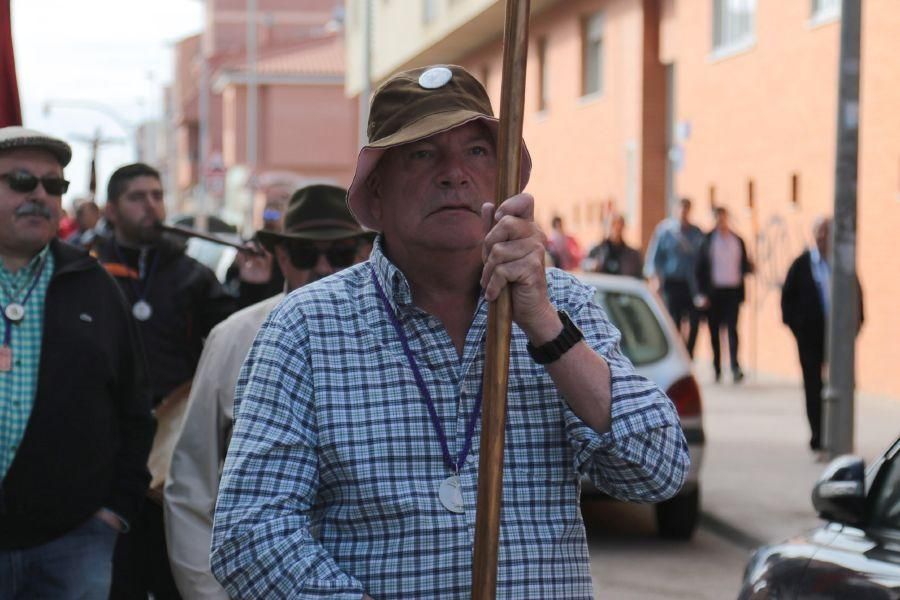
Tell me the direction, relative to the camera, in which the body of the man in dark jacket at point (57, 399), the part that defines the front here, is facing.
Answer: toward the camera

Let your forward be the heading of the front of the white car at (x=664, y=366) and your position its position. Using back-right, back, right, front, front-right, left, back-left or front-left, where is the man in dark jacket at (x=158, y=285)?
back-left

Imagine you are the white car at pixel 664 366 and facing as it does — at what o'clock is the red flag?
The red flag is roughly at 7 o'clock from the white car.

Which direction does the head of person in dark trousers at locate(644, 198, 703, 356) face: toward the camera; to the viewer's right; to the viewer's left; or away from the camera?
toward the camera

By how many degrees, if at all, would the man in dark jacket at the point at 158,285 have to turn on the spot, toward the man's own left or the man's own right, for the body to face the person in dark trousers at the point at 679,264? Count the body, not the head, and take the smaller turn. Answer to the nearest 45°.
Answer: approximately 180°

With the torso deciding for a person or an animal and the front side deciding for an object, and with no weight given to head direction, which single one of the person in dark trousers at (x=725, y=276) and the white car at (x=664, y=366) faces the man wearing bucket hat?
the person in dark trousers

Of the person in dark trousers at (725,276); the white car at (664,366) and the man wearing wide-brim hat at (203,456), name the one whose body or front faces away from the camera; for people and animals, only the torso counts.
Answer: the white car

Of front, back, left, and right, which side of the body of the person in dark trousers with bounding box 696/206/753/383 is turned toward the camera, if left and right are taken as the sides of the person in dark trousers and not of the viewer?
front

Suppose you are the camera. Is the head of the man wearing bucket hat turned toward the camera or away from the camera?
toward the camera

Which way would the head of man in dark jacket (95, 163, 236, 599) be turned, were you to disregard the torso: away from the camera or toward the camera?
toward the camera

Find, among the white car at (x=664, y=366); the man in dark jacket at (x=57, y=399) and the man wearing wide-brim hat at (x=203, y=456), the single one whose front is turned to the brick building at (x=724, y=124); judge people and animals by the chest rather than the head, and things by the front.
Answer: the white car

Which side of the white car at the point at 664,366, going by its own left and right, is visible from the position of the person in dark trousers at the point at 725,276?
front

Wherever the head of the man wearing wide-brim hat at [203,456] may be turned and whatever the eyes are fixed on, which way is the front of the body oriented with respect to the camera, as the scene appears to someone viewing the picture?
toward the camera

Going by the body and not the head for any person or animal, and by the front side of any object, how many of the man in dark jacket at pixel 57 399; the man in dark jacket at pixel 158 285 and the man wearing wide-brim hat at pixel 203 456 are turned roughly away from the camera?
0

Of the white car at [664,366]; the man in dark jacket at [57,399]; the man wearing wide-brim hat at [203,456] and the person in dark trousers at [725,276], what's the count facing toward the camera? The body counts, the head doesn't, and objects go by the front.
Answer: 3

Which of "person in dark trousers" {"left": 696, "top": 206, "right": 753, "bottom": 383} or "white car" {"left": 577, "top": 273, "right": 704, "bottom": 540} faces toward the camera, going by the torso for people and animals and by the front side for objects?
the person in dark trousers

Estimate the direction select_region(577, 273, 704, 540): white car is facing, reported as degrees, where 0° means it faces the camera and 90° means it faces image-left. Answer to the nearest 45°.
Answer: approximately 180°
